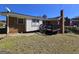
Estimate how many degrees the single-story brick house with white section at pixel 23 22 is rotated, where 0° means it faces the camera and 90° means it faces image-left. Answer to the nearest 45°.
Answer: approximately 315°
